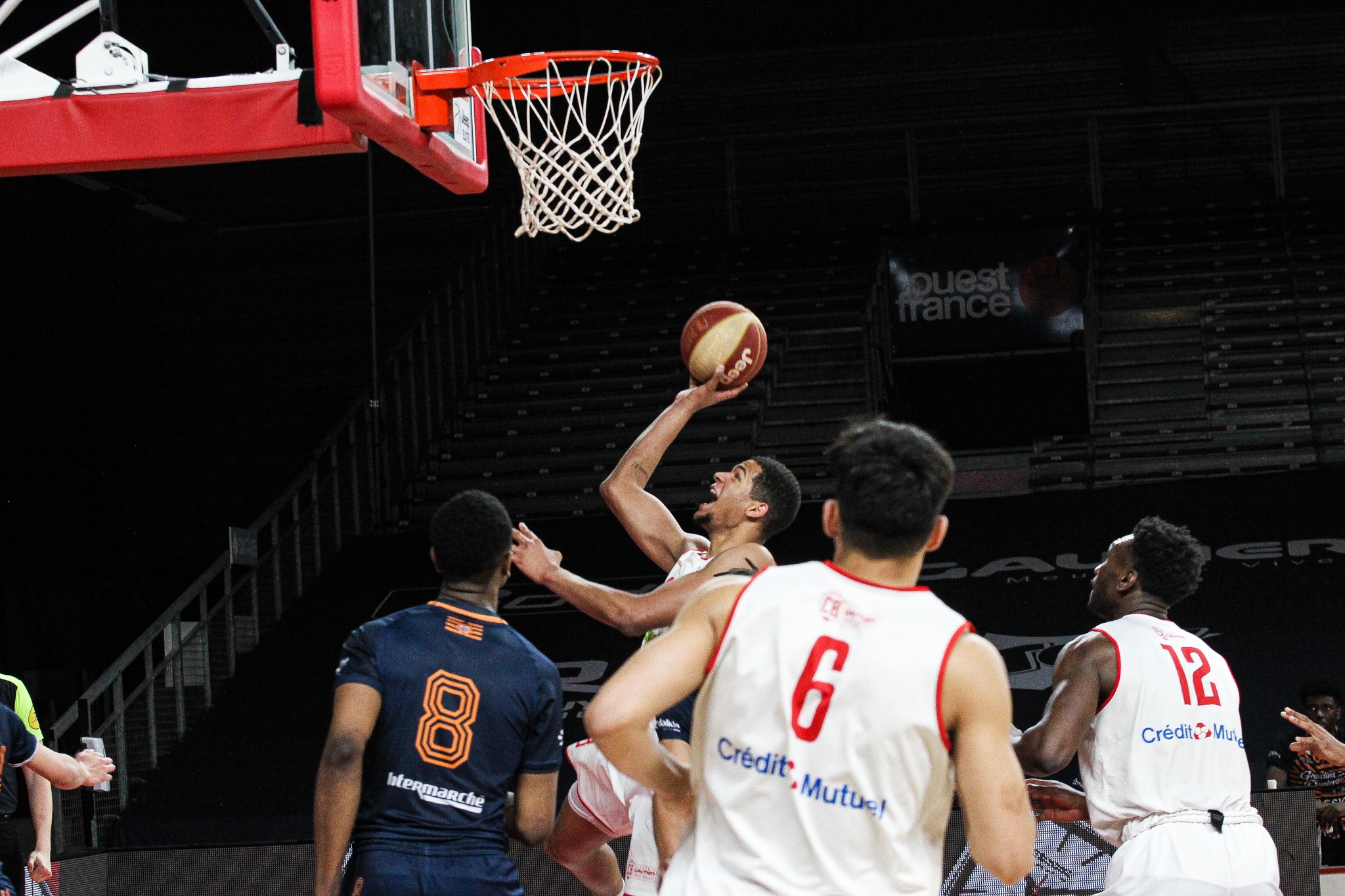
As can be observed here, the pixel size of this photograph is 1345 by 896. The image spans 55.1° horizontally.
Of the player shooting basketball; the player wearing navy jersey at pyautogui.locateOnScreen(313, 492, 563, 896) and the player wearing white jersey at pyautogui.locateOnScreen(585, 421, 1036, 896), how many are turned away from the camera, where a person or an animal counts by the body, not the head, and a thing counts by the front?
2

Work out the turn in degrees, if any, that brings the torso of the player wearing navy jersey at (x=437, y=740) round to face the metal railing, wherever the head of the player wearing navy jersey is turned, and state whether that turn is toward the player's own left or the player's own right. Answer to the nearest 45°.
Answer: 0° — they already face it

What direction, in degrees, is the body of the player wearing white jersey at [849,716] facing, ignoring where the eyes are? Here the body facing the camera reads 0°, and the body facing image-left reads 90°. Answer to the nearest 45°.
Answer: approximately 180°

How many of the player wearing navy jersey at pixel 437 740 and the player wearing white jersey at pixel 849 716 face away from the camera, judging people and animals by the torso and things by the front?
2

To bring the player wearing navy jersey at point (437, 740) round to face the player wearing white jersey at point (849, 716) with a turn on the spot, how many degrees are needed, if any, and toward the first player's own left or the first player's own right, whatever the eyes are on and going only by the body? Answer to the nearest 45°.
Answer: approximately 135° to the first player's own right

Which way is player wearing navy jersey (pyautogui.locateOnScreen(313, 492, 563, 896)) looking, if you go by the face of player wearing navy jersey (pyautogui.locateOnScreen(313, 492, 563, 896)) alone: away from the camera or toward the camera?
away from the camera

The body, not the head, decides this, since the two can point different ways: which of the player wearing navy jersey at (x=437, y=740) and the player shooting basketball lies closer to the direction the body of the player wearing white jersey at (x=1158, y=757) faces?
the player shooting basketball

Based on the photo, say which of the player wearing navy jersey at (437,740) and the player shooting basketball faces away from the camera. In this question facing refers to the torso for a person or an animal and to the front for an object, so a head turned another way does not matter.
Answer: the player wearing navy jersey

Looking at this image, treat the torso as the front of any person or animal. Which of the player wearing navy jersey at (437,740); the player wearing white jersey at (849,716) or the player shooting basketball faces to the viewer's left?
the player shooting basketball

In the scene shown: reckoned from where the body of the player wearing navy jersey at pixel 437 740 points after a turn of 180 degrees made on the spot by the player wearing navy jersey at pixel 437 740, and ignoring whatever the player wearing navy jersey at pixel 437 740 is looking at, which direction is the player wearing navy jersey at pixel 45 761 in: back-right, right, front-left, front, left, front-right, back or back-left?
back-right

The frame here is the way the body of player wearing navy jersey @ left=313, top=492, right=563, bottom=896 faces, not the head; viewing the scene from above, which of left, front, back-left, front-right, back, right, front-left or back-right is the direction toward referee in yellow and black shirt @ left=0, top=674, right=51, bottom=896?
front-left

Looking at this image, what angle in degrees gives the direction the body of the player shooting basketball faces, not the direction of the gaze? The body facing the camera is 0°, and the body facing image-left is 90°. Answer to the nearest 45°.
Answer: approximately 90°

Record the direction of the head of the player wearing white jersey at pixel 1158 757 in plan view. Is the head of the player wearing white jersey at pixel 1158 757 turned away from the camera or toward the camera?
away from the camera

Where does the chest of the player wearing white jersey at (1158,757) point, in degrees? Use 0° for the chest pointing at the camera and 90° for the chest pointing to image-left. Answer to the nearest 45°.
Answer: approximately 135°

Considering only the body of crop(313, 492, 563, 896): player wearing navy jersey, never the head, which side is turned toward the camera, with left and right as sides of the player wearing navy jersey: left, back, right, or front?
back
